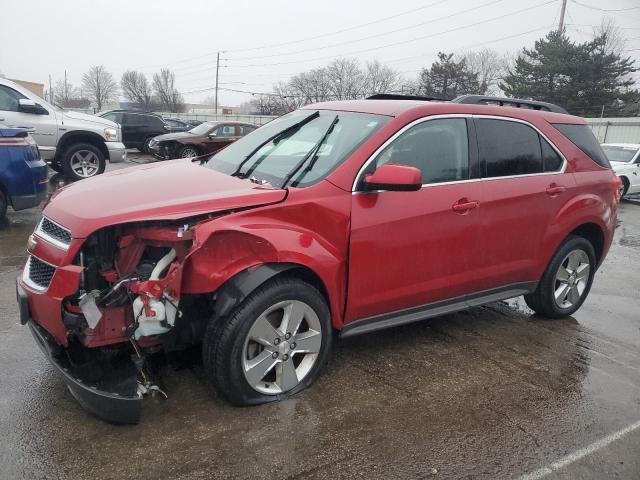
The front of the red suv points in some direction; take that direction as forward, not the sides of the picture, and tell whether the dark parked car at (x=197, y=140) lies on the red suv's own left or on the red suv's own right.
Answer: on the red suv's own right

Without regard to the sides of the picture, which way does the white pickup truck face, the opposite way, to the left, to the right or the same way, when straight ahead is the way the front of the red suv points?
the opposite way

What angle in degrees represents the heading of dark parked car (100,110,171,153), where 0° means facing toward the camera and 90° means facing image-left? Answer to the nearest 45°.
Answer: approximately 90°

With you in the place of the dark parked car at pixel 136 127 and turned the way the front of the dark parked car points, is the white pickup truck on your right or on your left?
on your left

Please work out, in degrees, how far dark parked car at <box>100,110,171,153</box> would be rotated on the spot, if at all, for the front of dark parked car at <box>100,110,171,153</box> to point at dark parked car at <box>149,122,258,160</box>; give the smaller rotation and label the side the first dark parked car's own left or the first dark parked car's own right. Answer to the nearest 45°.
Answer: approximately 135° to the first dark parked car's own left

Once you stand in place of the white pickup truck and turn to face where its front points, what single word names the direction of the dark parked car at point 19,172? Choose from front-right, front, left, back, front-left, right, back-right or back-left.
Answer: right

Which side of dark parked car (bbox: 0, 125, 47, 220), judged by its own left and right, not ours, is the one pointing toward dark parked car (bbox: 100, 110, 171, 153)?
right

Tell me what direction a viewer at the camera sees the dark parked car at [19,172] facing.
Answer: facing to the left of the viewer

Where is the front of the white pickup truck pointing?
to the viewer's right

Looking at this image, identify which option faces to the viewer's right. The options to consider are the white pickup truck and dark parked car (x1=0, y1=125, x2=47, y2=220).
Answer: the white pickup truck

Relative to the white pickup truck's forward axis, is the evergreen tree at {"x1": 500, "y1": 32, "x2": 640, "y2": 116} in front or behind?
in front

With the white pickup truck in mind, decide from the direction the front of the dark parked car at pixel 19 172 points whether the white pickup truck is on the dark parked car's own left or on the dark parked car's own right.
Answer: on the dark parked car's own right

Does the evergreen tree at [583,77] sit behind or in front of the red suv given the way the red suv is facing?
behind
